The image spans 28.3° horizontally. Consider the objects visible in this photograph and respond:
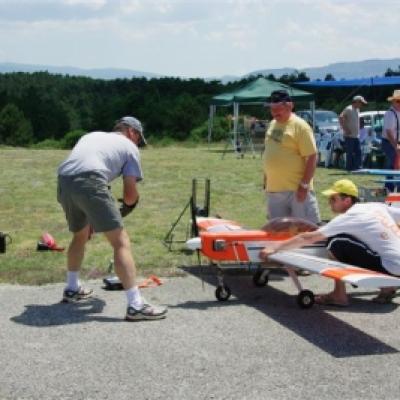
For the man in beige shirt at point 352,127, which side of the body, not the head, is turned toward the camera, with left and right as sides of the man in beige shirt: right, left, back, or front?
right

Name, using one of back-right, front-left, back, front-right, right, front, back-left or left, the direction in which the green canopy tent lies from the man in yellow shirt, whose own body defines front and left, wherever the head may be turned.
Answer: back-right

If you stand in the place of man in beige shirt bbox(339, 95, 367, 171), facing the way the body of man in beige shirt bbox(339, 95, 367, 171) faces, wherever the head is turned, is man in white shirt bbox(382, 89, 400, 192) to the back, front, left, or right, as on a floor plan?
right

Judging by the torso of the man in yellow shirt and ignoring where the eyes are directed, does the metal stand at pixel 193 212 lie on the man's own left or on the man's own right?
on the man's own right

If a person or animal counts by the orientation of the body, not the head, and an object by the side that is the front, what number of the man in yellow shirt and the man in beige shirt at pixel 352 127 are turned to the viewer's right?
1

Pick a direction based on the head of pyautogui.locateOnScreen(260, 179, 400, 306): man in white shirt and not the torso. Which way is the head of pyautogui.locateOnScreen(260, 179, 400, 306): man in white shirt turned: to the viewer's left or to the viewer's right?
to the viewer's left

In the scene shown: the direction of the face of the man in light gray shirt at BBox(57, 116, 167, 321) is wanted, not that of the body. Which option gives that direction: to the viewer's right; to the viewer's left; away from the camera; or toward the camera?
to the viewer's right

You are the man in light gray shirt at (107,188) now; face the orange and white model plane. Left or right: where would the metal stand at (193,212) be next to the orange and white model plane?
left

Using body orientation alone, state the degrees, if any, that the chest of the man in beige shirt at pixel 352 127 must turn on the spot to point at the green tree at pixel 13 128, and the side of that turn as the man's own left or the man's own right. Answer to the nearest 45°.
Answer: approximately 135° to the man's own left

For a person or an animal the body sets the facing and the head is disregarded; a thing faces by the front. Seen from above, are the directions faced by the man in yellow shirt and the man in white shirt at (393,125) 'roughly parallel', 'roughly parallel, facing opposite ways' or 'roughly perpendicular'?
roughly perpendicular

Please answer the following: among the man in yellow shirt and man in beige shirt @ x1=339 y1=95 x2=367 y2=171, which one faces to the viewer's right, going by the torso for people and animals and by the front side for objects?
the man in beige shirt

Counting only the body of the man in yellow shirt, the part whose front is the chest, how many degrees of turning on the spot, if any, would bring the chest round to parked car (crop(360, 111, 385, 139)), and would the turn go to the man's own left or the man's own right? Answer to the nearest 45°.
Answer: approximately 135° to the man's own right

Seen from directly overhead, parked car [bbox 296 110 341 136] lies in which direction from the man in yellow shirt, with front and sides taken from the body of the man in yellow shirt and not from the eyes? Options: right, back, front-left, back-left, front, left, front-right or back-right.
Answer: back-right
